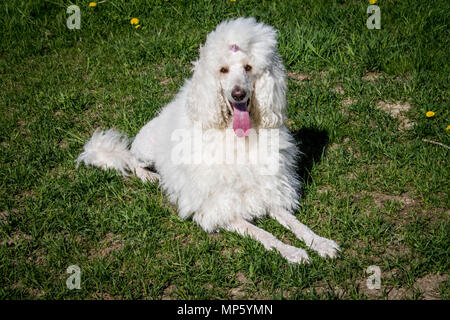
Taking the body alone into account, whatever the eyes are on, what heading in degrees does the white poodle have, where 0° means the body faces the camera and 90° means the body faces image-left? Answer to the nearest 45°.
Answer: approximately 315°
